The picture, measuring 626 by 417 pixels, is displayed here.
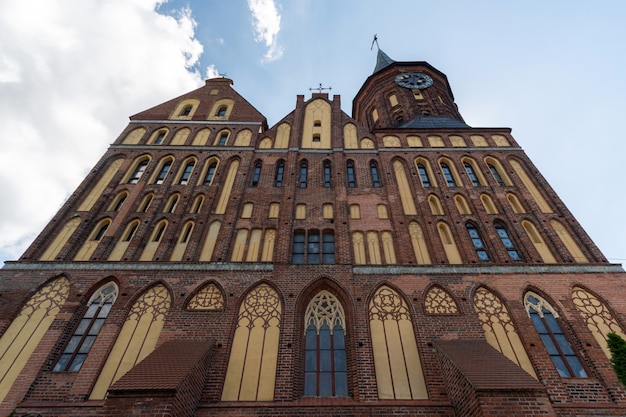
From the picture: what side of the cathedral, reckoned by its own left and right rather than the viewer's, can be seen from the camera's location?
front
